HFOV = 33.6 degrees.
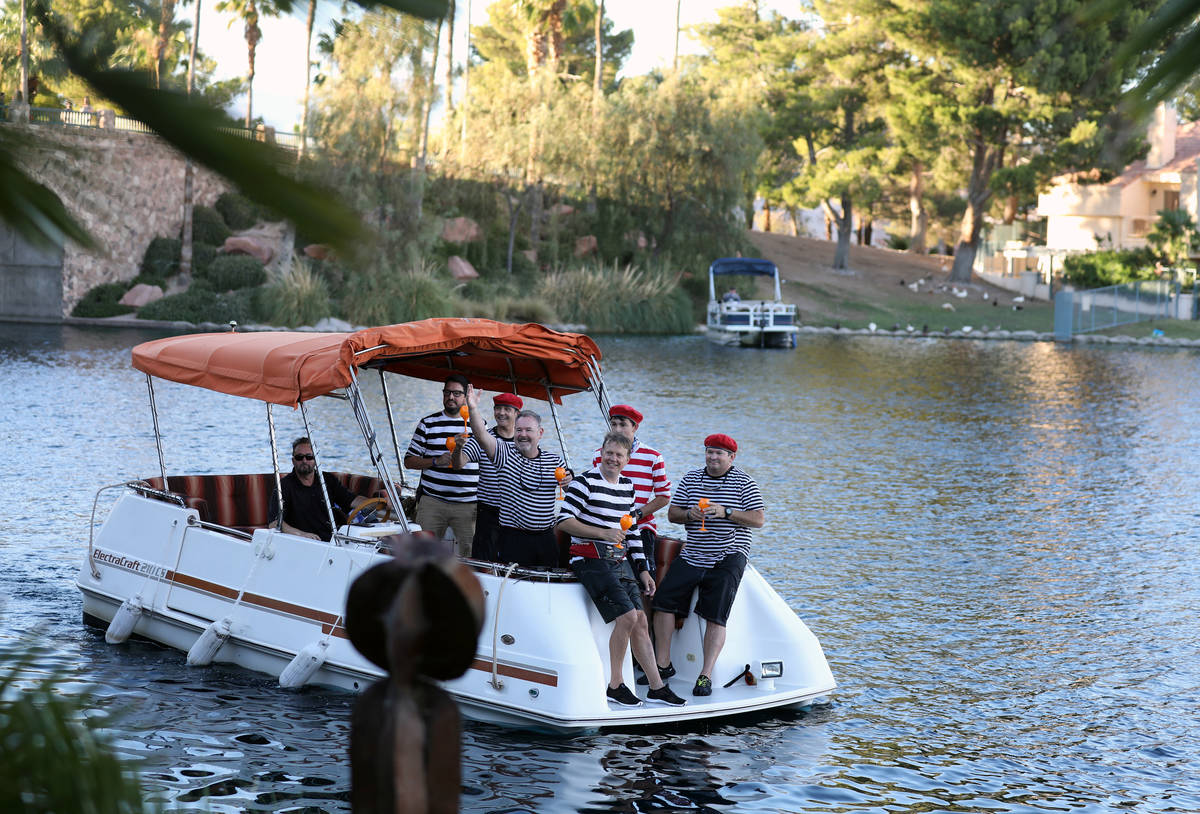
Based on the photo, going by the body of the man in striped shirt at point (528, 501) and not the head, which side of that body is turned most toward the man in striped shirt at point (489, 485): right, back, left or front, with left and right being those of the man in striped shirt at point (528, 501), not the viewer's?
back

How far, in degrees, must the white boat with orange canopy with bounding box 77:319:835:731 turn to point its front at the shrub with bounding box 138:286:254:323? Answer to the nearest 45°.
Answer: approximately 135° to its left

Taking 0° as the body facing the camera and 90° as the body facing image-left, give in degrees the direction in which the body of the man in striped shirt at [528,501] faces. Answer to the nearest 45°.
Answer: approximately 0°

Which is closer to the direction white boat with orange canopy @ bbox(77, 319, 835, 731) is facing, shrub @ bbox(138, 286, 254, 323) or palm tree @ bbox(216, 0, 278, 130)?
the palm tree

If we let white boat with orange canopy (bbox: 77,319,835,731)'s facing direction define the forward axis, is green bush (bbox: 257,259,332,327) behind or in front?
behind

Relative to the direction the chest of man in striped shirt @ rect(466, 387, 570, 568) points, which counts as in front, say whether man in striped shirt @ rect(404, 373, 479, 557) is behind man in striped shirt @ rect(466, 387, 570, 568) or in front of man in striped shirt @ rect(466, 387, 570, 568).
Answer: behind

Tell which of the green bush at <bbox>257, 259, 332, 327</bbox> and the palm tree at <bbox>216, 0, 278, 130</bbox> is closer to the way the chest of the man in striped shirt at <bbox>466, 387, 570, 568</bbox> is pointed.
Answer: the palm tree

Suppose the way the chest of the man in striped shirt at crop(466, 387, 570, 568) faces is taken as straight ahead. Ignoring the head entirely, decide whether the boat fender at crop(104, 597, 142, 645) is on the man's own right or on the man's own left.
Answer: on the man's own right
